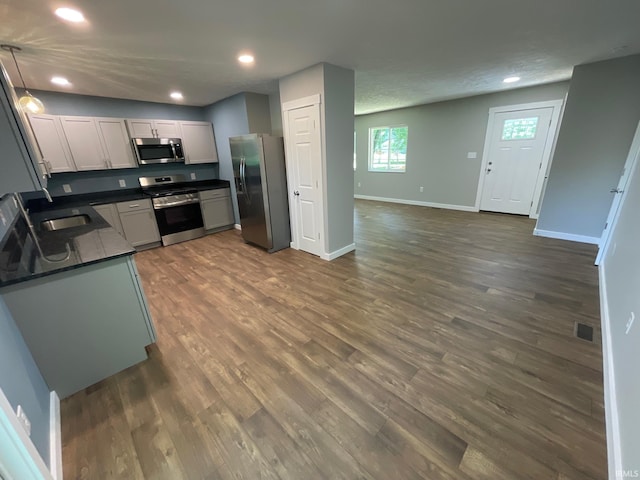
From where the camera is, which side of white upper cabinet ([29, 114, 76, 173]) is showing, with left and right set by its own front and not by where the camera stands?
front

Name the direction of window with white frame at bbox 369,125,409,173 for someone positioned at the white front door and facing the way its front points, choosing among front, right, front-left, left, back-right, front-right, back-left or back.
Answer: right

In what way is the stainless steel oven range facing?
toward the camera

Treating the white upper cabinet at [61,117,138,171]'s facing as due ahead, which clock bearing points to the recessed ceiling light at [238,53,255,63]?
The recessed ceiling light is roughly at 11 o'clock from the white upper cabinet.

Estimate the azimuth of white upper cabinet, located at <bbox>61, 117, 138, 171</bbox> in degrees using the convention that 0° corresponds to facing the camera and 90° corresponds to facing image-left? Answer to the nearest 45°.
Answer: approximately 0°

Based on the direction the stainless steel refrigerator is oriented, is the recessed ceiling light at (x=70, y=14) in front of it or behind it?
in front

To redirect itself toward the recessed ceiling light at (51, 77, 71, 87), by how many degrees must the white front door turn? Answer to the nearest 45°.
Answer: approximately 45° to its right

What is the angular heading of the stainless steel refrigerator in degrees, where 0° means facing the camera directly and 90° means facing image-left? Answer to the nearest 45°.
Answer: approximately 45°

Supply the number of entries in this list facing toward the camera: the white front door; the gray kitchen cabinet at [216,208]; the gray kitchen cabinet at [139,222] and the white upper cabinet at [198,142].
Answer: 4

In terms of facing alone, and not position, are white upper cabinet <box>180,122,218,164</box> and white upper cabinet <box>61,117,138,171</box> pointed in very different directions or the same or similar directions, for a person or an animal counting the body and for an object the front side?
same or similar directions

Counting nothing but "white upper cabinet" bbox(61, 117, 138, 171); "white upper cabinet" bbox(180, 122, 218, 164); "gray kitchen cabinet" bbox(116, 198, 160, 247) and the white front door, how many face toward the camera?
4

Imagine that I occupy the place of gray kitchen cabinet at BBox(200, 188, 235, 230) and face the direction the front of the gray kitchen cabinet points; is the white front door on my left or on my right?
on my left

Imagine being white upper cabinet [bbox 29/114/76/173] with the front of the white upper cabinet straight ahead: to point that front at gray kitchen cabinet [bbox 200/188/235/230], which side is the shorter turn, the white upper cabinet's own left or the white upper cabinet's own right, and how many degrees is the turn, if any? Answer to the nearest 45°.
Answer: approximately 90° to the white upper cabinet's own left

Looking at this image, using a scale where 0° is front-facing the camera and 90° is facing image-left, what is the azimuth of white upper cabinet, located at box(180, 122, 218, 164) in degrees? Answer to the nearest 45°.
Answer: approximately 0°

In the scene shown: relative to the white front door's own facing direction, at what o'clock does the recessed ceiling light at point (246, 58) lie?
The recessed ceiling light is roughly at 1 o'clock from the white front door.

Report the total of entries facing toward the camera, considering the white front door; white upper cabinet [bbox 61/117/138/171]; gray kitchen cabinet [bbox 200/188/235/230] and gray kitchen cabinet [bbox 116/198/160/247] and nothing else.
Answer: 4

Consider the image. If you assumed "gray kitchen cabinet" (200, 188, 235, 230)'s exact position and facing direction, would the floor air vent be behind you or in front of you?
in front
